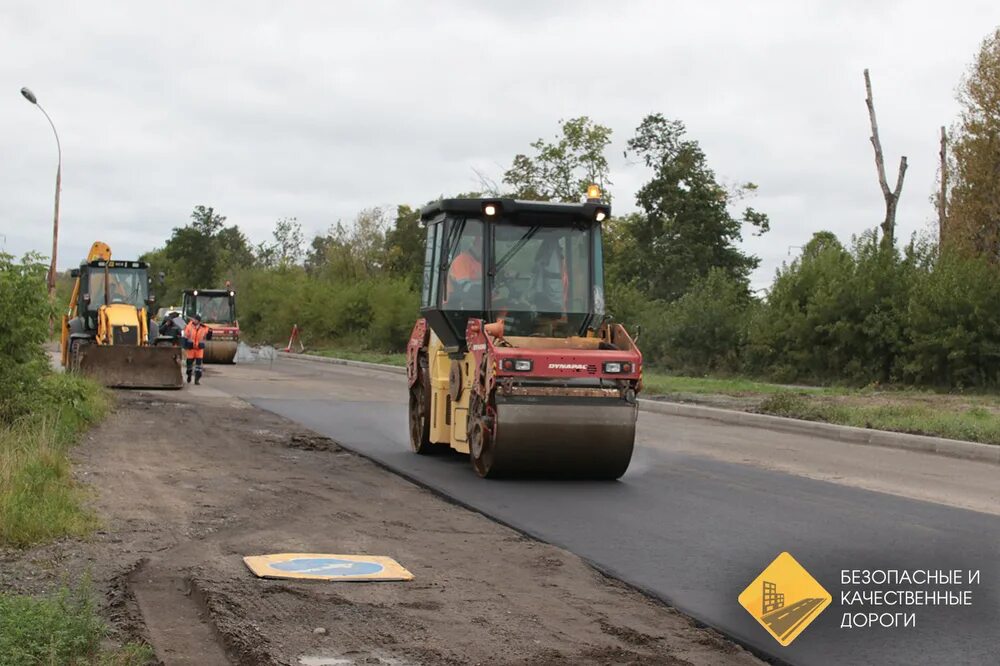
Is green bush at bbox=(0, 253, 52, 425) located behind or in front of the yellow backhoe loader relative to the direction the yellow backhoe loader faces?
in front

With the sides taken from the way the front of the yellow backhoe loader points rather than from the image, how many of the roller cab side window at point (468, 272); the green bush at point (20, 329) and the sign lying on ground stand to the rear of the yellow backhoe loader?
0

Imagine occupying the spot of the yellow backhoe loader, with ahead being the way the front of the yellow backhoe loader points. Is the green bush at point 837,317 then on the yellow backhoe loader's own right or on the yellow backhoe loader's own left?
on the yellow backhoe loader's own left

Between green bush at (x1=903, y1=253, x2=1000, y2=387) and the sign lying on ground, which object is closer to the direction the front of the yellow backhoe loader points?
the sign lying on ground

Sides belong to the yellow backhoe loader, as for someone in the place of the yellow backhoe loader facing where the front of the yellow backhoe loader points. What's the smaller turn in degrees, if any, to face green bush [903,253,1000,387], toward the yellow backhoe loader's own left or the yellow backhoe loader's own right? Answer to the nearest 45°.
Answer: approximately 90° to the yellow backhoe loader's own left

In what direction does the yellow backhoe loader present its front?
toward the camera

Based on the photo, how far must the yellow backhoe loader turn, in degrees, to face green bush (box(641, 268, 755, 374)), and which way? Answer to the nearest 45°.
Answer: approximately 90° to its left

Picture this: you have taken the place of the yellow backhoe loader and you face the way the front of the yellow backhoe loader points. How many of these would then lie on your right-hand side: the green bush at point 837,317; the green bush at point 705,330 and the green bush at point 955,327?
0

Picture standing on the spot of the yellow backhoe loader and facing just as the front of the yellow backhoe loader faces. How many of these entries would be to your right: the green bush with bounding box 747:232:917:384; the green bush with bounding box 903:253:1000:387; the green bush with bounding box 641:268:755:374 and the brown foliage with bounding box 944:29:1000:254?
0

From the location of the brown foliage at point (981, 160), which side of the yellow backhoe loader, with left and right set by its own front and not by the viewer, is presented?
left

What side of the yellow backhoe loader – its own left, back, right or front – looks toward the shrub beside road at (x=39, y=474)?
front

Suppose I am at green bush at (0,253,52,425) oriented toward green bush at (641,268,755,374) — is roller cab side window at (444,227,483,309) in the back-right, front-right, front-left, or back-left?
front-right

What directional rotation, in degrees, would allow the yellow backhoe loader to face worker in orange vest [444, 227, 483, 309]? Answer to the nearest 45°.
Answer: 0° — it already faces them
